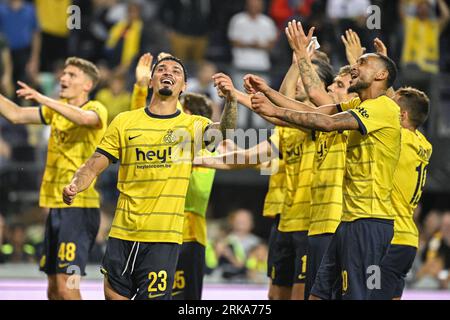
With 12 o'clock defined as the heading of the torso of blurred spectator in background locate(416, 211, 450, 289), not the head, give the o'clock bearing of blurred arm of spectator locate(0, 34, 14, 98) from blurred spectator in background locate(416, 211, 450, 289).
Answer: blurred arm of spectator locate(0, 34, 14, 98) is roughly at 3 o'clock from blurred spectator in background locate(416, 211, 450, 289).

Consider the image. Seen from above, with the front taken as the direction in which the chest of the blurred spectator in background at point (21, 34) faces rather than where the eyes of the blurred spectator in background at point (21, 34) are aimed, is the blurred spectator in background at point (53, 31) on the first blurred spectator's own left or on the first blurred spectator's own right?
on the first blurred spectator's own left

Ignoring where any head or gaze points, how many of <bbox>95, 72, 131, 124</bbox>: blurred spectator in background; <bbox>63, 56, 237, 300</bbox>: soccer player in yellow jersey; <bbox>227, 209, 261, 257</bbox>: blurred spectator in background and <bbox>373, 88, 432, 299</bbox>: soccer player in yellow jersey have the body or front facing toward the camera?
3

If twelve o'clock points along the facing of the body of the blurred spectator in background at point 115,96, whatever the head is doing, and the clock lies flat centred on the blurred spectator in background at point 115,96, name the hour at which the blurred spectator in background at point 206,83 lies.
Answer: the blurred spectator in background at point 206,83 is roughly at 9 o'clock from the blurred spectator in background at point 115,96.

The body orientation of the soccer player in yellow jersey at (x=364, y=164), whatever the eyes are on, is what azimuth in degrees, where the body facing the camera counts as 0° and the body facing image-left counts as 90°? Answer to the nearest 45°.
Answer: approximately 90°

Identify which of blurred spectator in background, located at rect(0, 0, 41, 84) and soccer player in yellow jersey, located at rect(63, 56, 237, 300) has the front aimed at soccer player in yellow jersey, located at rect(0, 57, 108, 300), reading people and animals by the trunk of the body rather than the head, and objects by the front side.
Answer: the blurred spectator in background

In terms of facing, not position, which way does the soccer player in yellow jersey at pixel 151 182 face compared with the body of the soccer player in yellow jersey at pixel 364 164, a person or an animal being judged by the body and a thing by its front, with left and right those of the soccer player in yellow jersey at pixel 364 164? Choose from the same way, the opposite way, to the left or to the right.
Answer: to the left

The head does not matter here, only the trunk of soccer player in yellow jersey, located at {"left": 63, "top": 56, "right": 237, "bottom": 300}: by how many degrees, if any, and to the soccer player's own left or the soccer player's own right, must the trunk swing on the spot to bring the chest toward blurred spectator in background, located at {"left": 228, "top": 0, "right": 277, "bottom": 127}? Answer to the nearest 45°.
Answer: approximately 180°

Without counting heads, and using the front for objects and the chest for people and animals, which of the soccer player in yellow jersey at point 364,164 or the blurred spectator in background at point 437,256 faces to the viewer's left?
the soccer player in yellow jersey
